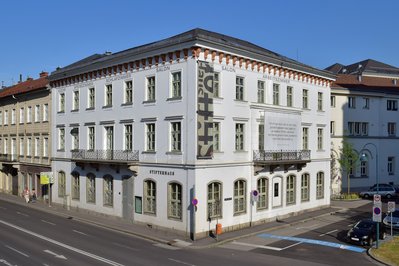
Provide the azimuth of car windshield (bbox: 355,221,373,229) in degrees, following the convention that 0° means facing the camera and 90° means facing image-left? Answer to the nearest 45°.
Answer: approximately 45°

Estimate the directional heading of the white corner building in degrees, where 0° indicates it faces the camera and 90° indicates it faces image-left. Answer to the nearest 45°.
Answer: approximately 45°

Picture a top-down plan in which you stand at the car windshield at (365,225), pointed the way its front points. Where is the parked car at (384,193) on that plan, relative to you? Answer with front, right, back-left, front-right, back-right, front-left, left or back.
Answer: back-right

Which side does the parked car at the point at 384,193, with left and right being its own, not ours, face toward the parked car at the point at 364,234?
left

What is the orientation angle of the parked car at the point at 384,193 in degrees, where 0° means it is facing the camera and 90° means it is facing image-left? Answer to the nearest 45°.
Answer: approximately 90°

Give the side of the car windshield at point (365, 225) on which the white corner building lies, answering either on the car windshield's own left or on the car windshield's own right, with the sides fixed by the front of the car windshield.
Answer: on the car windshield's own right

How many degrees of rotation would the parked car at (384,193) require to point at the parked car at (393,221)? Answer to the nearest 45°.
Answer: approximately 90° to its left

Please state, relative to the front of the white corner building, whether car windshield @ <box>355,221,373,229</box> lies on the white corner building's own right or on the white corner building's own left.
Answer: on the white corner building's own left

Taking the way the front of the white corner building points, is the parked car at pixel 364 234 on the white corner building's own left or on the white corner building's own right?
on the white corner building's own left
